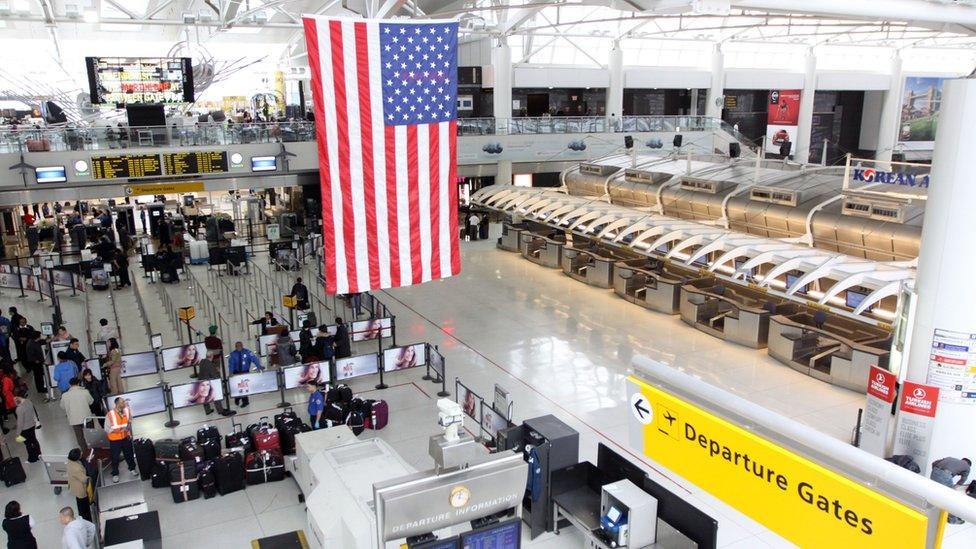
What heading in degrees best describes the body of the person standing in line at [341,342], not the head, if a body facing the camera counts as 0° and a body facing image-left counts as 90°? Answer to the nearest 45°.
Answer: approximately 90°

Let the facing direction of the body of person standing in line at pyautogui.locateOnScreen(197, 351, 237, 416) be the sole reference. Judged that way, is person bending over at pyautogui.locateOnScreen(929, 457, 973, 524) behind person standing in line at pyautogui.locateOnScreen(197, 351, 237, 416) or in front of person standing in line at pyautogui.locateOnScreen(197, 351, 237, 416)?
in front

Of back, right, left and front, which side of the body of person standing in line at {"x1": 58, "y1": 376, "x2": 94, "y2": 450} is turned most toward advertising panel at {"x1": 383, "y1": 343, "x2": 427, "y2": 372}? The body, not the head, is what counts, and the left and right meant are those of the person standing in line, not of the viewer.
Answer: right

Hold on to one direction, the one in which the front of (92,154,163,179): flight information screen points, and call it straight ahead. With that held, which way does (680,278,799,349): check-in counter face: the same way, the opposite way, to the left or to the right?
to the right

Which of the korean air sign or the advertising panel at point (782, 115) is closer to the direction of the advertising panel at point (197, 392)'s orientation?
the korean air sign

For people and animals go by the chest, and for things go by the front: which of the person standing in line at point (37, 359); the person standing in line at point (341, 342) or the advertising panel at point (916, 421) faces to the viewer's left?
the person standing in line at point (341, 342)

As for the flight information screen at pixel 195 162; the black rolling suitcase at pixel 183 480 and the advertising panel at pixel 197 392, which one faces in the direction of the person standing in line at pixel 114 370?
the flight information screen

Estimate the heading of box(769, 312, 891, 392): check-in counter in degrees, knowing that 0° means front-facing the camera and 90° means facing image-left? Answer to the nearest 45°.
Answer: approximately 45°

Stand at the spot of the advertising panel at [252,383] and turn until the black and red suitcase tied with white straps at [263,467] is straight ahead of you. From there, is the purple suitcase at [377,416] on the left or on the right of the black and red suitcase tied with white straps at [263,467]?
left

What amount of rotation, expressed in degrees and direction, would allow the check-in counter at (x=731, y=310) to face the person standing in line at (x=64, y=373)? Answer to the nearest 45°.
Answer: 0° — it already faces them

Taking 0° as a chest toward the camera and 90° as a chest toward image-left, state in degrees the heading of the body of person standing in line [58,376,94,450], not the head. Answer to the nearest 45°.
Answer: approximately 180°

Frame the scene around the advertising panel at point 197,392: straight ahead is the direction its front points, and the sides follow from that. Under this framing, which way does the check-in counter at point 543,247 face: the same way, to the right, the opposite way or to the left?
to the right
